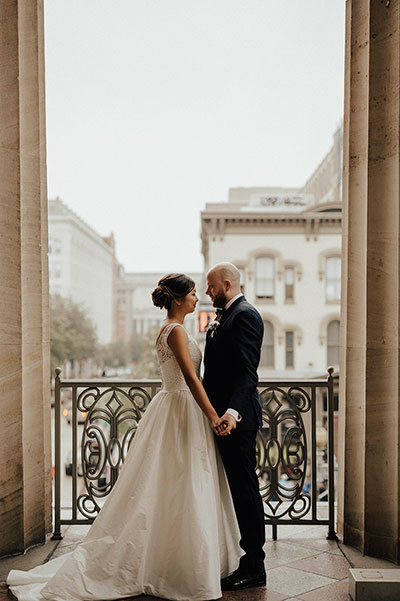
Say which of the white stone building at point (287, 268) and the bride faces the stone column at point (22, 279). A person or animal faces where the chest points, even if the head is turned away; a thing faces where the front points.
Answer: the white stone building

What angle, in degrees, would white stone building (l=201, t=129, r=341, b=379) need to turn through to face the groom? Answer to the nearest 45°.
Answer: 0° — it already faces them

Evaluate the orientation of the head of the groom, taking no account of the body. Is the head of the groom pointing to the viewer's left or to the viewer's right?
to the viewer's left

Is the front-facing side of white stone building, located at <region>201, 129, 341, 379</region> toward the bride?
yes

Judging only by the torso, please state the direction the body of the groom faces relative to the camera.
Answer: to the viewer's left

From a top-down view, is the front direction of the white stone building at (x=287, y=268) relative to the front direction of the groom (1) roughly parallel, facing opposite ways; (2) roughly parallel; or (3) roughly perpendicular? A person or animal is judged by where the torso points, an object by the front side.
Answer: roughly perpendicular

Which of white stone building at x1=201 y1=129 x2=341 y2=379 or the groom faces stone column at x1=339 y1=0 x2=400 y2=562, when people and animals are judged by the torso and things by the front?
the white stone building

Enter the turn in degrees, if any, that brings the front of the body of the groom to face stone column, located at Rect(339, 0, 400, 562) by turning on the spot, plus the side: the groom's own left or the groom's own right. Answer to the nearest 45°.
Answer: approximately 135° to the groom's own right

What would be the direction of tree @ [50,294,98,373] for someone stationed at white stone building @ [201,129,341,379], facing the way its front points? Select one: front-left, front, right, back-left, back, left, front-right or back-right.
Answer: back-right

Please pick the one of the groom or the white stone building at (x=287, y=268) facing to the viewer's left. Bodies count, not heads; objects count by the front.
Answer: the groom

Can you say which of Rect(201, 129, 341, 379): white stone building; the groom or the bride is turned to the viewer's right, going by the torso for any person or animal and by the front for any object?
the bride

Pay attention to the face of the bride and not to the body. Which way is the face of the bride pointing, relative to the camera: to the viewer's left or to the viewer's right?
to the viewer's right

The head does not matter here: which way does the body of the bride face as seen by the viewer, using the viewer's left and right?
facing to the right of the viewer

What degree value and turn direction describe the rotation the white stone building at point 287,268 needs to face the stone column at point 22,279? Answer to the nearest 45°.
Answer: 0° — it already faces it
